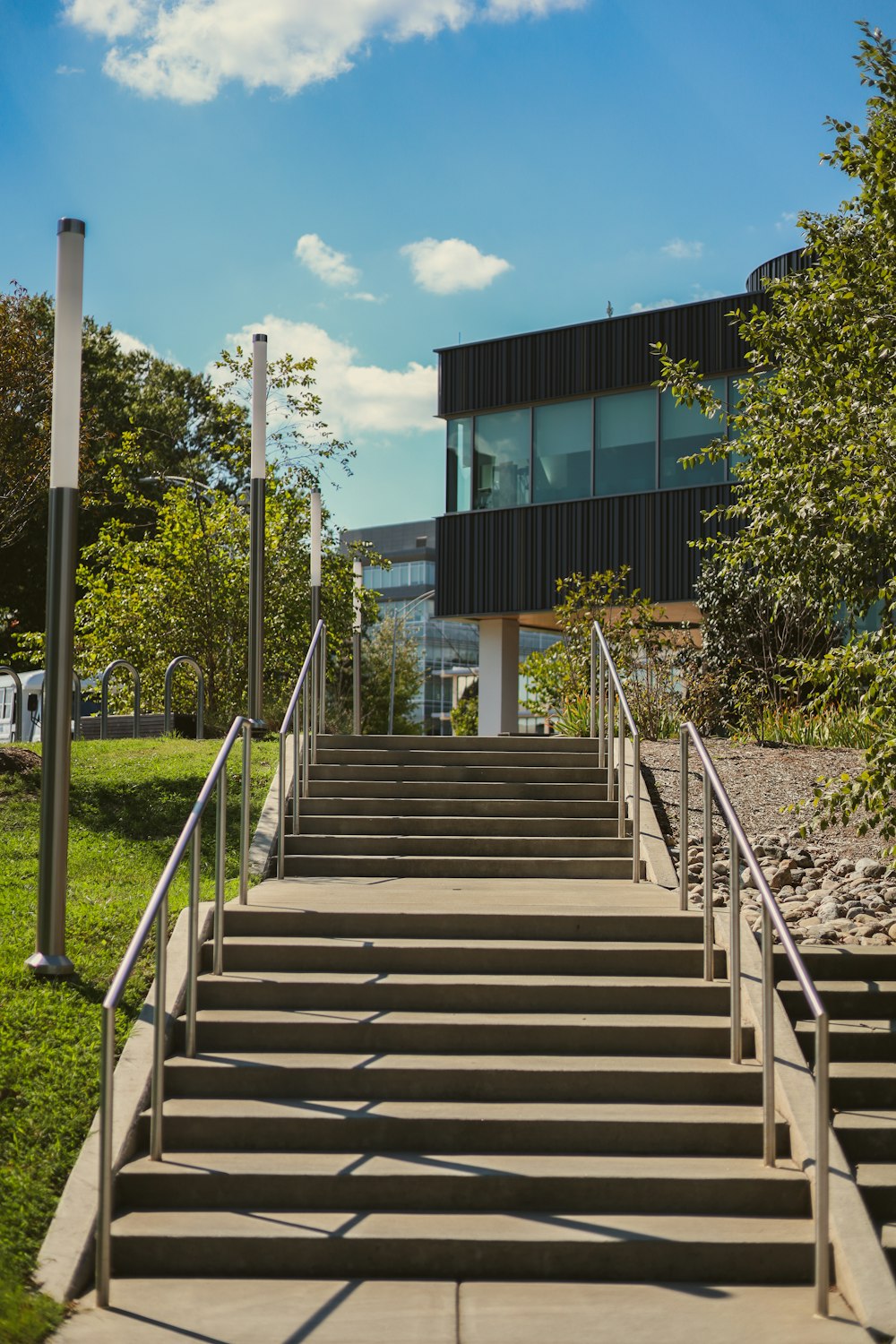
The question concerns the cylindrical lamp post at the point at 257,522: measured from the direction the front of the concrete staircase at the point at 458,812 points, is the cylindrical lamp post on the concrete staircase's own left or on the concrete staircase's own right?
on the concrete staircase's own right

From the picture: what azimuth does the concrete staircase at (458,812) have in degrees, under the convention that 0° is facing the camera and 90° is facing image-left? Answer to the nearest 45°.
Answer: approximately 0°

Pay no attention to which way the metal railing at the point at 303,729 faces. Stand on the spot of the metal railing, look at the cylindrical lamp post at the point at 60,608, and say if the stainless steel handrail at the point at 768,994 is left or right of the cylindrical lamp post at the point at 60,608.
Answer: left

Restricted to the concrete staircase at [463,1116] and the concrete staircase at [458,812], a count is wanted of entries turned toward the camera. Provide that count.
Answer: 2

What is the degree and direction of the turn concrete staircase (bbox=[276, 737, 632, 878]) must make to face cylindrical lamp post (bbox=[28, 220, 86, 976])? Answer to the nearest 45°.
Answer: approximately 45° to its right
